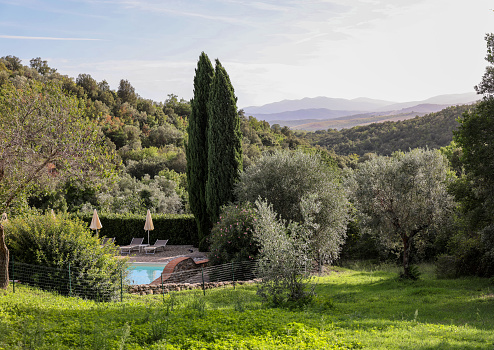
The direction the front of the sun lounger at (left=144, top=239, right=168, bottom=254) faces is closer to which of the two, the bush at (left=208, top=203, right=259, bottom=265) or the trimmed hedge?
the bush

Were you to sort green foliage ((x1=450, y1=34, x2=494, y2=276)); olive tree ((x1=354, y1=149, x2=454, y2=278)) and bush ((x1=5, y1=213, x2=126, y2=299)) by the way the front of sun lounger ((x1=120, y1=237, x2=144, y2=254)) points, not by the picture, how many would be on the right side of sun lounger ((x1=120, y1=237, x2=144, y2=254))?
0

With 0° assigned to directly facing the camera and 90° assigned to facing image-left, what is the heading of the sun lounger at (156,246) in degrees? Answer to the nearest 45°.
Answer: approximately 45°

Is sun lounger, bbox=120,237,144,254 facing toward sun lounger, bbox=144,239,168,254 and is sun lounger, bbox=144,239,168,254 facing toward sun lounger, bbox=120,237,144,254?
no

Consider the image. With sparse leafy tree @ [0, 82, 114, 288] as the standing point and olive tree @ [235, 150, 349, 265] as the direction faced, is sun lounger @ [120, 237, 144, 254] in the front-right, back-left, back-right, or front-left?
front-left

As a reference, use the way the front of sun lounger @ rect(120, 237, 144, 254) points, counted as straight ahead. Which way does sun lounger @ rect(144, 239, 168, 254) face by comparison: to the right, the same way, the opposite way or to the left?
the same way

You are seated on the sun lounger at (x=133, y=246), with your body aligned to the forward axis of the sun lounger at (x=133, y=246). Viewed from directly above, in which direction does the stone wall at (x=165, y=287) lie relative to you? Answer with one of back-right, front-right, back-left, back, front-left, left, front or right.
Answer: front-left

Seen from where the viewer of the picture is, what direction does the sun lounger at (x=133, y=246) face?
facing the viewer and to the left of the viewer

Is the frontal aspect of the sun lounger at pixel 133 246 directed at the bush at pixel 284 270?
no

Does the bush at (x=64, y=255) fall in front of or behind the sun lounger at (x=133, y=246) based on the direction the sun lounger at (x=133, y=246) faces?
in front

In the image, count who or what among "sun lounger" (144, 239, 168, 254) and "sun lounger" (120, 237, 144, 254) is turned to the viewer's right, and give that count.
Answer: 0

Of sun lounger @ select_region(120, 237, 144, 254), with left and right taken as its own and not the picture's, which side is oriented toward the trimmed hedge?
back
